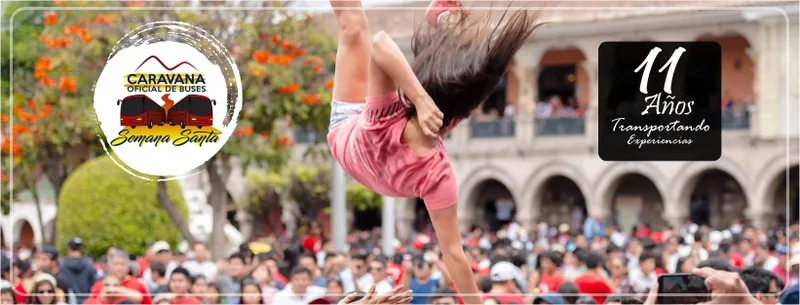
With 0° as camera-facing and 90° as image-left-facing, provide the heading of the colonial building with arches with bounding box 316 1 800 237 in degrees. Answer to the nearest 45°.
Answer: approximately 0°

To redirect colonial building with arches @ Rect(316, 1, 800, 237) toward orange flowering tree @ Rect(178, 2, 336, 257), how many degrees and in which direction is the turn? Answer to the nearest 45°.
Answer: approximately 45° to its right
